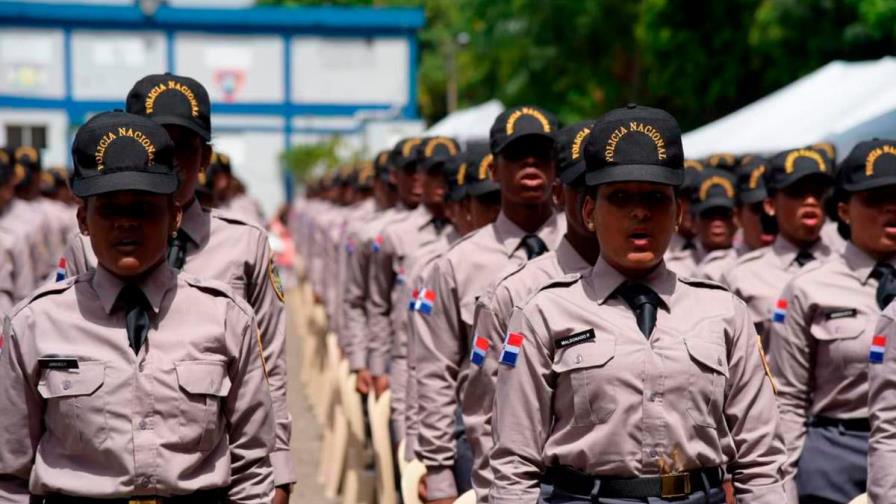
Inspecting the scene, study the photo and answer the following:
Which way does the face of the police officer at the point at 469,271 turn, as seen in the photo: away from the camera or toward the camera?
toward the camera

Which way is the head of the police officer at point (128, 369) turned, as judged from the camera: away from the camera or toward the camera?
toward the camera

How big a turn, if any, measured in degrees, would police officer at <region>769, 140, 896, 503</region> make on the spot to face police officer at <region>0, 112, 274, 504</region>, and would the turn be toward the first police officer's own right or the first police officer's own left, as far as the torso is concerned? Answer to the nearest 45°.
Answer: approximately 90° to the first police officer's own right

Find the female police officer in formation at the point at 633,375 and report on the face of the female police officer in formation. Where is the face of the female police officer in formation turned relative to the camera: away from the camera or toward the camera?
toward the camera

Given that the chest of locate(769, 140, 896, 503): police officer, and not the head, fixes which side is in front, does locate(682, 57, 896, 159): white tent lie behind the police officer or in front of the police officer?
behind

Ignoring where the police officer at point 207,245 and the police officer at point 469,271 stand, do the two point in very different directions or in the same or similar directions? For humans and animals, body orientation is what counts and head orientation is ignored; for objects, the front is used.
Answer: same or similar directions

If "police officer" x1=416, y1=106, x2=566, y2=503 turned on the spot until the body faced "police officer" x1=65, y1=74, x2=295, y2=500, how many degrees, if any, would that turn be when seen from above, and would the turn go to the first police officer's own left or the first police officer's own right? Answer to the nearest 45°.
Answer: approximately 45° to the first police officer's own right

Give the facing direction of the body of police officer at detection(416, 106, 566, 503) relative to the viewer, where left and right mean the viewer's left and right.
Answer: facing the viewer

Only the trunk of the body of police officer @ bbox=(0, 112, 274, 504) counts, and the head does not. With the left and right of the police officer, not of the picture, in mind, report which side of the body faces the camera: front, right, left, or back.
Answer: front

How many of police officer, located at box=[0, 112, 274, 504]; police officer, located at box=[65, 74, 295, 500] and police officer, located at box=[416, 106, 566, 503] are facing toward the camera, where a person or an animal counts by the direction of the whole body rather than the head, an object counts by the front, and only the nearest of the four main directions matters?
3

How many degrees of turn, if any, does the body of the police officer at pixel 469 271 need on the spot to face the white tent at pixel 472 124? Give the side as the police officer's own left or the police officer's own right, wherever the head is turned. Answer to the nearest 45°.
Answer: approximately 180°

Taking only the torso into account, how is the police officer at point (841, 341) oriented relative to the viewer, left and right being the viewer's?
facing the viewer and to the right of the viewer

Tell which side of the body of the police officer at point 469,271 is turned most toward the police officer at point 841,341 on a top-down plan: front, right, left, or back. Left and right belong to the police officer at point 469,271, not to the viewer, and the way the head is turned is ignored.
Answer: left

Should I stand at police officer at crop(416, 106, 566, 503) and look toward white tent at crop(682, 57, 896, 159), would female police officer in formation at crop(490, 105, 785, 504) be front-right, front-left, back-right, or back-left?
back-right
